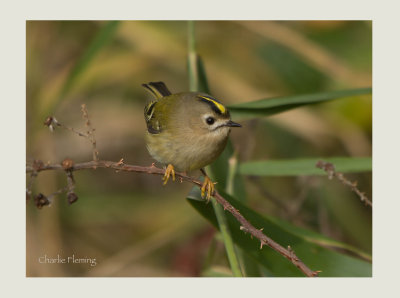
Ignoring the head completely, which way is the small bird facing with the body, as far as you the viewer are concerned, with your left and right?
facing the viewer and to the right of the viewer
